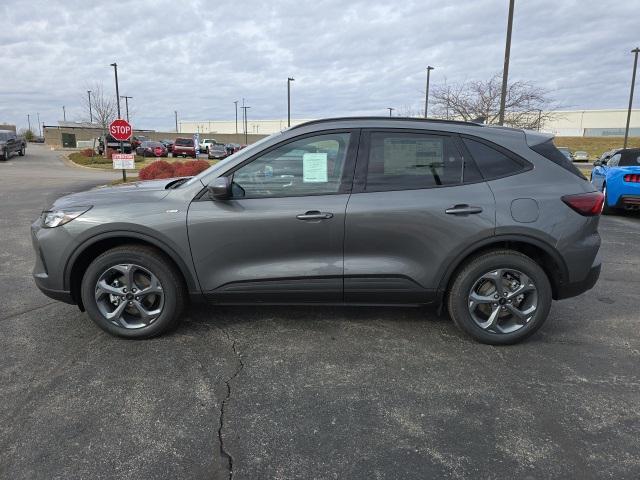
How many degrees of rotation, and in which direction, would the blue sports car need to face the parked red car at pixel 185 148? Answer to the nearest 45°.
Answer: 0° — it already faces it

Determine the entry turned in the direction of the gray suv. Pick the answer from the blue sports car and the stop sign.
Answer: the stop sign

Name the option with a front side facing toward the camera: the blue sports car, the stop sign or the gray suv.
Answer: the stop sign

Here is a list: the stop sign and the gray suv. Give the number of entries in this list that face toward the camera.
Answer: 1

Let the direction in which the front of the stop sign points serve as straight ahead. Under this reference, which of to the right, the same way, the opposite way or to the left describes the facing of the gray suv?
to the right

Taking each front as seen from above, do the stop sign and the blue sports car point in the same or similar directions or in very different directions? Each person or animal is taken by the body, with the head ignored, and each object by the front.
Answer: very different directions

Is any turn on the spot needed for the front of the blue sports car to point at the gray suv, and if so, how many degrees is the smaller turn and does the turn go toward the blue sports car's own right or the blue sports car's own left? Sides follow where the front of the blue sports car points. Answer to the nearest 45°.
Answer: approximately 135° to the blue sports car's own left

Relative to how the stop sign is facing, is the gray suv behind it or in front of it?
in front

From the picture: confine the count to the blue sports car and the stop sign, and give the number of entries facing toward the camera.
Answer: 1

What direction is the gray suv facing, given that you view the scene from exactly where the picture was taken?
facing to the left of the viewer

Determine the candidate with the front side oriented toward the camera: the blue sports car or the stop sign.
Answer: the stop sign

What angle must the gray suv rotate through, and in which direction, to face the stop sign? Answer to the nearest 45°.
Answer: approximately 45° to its right

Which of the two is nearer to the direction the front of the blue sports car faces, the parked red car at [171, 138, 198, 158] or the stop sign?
the parked red car

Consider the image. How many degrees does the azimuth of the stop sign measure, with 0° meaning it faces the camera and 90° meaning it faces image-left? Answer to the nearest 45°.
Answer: approximately 0°

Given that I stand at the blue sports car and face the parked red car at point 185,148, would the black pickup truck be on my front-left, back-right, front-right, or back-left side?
front-left
